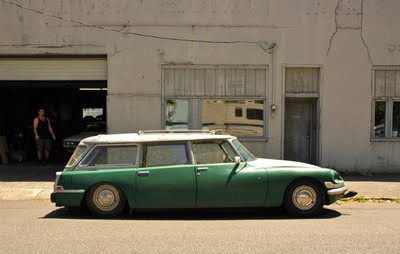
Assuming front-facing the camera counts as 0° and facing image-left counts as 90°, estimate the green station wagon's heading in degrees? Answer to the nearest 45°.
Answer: approximately 270°

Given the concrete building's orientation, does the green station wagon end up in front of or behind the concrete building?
in front

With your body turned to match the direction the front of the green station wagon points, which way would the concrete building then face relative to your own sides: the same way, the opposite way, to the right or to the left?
to the right

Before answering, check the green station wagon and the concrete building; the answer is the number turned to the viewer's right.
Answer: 1

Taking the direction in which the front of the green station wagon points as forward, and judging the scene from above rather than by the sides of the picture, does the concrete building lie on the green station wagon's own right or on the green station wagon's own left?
on the green station wagon's own left

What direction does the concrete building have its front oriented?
toward the camera

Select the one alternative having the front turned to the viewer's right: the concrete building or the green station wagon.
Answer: the green station wagon
